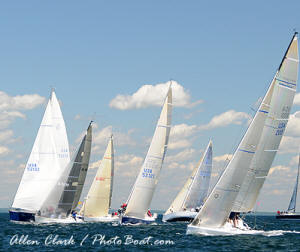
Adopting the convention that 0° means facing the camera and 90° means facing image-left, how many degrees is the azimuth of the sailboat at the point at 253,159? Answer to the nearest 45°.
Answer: approximately 45°
